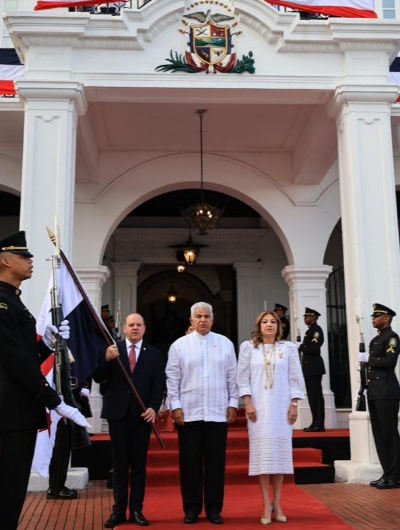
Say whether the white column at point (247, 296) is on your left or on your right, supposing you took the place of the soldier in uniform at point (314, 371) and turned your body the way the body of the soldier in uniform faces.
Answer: on your right

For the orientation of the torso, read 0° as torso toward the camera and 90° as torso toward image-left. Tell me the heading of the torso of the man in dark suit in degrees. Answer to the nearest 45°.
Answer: approximately 0°

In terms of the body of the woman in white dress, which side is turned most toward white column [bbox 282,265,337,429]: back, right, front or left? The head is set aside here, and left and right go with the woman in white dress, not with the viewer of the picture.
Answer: back

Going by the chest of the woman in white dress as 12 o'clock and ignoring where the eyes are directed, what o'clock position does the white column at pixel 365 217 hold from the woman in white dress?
The white column is roughly at 7 o'clock from the woman in white dress.

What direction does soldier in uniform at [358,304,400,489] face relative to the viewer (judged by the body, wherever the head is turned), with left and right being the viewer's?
facing to the left of the viewer

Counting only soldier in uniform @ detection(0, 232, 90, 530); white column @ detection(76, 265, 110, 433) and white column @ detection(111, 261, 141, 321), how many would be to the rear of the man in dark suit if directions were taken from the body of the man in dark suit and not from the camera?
2

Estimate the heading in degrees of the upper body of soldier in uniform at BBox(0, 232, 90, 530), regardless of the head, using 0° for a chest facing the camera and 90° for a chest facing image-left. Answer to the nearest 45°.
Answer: approximately 270°
